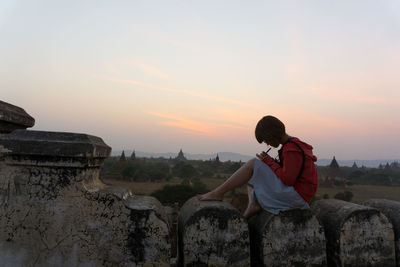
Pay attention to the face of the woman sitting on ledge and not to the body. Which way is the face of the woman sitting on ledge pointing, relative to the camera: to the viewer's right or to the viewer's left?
to the viewer's left

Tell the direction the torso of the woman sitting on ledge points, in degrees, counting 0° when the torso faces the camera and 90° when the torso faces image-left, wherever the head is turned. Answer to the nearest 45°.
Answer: approximately 90°
